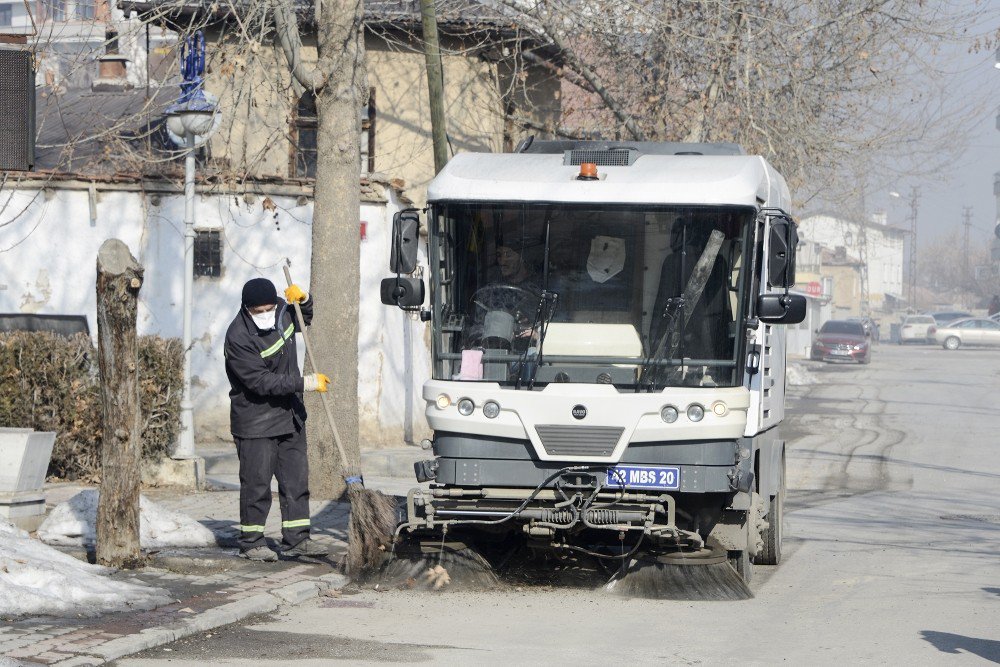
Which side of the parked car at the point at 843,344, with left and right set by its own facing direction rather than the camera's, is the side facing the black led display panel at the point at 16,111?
front

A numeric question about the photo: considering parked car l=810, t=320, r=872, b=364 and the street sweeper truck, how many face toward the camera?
2

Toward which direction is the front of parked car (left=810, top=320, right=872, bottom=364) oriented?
toward the camera

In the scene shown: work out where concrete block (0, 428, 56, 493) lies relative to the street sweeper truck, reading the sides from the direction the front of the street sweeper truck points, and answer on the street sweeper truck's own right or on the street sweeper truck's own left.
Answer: on the street sweeper truck's own right

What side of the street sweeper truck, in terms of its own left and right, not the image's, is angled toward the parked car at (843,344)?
back

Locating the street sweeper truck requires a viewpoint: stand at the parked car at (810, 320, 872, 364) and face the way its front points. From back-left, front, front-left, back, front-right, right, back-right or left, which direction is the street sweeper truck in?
front

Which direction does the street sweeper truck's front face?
toward the camera

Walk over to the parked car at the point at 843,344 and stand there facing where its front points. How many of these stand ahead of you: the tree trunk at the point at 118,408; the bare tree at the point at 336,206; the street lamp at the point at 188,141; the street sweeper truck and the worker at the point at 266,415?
5

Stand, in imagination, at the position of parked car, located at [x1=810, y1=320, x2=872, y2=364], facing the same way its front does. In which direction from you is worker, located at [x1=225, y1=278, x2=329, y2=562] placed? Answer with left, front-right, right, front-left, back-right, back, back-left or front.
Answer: front

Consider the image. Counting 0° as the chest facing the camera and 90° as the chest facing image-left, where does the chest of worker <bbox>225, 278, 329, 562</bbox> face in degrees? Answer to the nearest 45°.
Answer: approximately 315°
